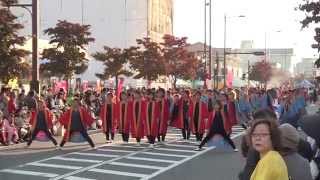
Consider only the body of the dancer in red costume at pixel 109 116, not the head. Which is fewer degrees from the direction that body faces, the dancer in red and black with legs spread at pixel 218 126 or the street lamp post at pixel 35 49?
the dancer in red and black with legs spread

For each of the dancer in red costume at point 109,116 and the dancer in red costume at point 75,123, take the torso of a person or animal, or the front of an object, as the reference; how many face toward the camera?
2

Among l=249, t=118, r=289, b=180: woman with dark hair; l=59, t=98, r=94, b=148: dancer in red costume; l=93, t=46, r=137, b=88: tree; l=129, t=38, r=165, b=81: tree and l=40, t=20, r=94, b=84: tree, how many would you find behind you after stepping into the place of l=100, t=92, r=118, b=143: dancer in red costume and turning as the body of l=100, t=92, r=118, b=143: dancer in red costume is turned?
3

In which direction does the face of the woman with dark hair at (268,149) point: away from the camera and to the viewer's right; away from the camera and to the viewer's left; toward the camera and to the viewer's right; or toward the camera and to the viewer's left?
toward the camera and to the viewer's left

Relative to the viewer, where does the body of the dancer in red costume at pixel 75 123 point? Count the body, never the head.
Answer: toward the camera

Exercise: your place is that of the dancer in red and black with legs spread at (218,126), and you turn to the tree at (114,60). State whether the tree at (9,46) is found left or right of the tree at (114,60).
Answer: left

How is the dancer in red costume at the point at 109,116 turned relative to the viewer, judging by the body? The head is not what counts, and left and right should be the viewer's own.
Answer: facing the viewer

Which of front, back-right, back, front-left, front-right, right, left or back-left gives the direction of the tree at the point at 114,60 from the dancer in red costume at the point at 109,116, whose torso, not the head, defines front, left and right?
back

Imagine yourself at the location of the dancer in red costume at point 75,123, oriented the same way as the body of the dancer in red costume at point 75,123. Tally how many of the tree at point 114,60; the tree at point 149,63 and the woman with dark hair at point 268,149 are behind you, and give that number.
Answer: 2

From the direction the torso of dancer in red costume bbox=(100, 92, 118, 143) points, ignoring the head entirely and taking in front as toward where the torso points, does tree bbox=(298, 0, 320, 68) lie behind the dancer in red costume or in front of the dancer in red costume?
behind

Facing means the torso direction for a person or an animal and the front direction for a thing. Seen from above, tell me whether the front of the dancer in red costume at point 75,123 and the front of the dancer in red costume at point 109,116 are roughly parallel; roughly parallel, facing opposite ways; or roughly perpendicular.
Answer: roughly parallel
